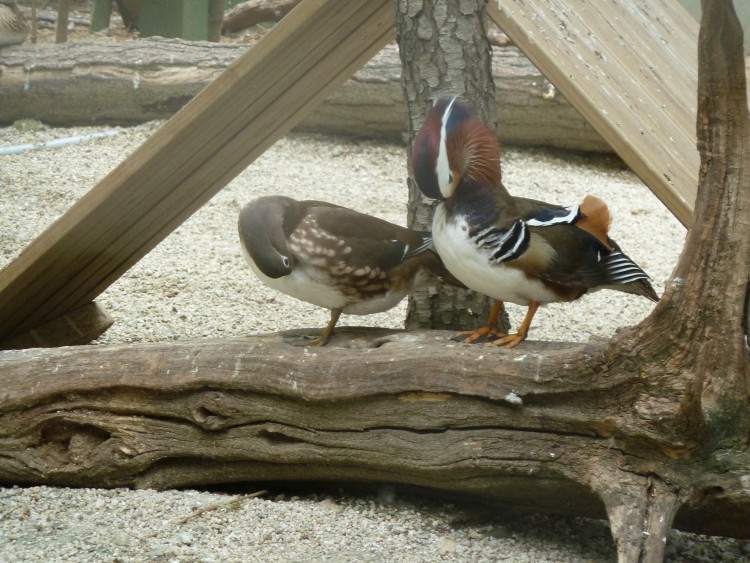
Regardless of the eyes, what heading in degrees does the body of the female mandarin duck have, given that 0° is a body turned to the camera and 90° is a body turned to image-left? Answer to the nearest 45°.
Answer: approximately 90°

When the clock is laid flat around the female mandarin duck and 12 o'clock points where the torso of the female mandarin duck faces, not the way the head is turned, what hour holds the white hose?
The white hose is roughly at 2 o'clock from the female mandarin duck.

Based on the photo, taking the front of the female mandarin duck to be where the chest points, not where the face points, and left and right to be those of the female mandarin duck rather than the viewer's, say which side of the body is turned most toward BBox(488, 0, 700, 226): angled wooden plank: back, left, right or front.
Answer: back

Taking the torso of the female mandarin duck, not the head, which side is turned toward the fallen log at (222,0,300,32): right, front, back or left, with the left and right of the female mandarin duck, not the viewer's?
right

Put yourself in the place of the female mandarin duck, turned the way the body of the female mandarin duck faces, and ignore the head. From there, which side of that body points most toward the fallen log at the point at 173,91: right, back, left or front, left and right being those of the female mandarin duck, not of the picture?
right
